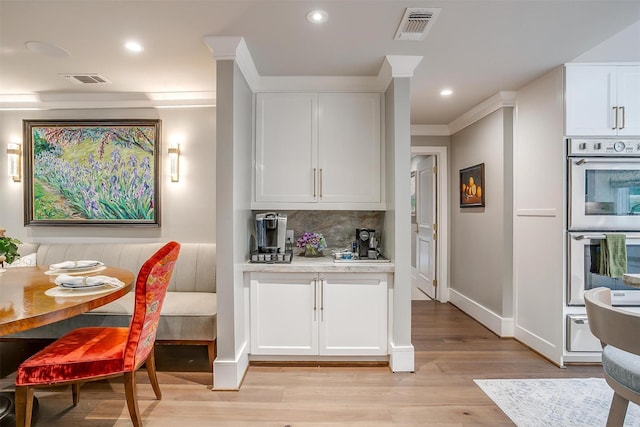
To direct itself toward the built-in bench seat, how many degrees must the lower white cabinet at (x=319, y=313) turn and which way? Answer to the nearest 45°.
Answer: approximately 90° to its right

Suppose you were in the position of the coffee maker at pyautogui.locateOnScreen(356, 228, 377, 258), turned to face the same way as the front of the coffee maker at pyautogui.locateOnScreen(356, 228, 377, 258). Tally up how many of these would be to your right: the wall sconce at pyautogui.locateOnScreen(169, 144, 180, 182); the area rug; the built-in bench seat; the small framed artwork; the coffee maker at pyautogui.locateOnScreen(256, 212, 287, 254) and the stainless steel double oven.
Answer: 3

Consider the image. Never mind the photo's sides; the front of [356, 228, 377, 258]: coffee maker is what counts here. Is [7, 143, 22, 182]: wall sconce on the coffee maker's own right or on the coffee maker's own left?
on the coffee maker's own right

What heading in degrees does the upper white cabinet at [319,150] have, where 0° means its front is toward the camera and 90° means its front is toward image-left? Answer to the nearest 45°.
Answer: approximately 0°

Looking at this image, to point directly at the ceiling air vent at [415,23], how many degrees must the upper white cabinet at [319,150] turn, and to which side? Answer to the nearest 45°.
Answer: approximately 45° to its left

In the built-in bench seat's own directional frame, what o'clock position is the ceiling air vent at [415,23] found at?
The ceiling air vent is roughly at 11 o'clock from the built-in bench seat.
